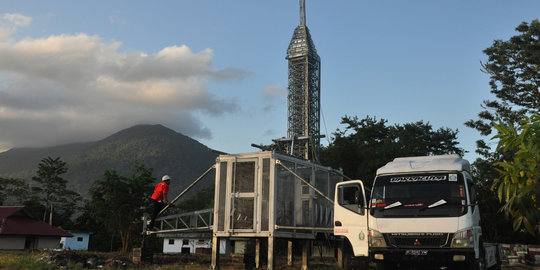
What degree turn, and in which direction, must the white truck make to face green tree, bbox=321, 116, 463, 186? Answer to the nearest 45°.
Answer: approximately 180°

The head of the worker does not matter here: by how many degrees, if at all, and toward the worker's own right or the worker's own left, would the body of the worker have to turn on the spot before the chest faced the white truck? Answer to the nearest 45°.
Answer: approximately 45° to the worker's own right

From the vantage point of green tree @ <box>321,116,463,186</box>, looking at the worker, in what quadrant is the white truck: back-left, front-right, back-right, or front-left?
front-left

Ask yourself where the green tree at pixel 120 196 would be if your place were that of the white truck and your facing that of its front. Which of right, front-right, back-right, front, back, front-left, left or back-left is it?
back-right

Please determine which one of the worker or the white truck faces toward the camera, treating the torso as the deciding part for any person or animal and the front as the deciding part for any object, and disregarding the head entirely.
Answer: the white truck

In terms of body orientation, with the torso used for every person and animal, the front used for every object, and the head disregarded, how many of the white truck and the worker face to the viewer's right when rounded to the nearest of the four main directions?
1

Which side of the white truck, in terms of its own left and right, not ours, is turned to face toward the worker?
right

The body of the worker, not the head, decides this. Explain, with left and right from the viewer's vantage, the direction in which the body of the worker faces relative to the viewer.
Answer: facing to the right of the viewer

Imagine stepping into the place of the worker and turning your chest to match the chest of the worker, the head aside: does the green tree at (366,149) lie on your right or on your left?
on your left

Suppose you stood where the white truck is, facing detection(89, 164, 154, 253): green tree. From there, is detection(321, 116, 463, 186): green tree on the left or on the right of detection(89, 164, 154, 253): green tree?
right

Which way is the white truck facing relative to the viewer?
toward the camera
